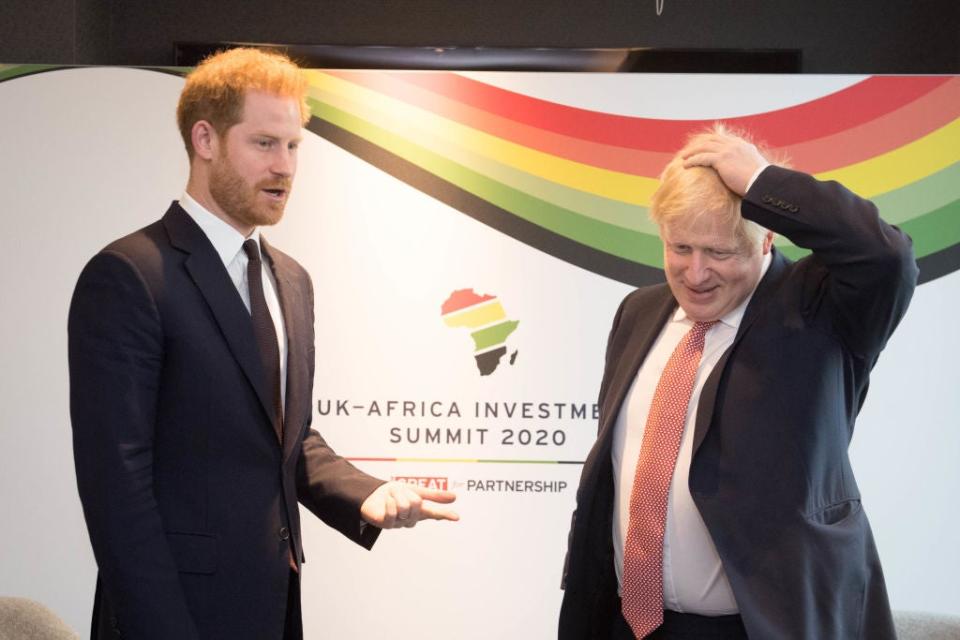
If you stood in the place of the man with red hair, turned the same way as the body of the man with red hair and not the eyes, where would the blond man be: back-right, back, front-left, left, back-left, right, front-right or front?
front-left

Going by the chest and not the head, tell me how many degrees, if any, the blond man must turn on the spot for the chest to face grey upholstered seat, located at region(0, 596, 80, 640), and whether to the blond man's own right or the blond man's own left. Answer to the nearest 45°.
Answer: approximately 45° to the blond man's own right

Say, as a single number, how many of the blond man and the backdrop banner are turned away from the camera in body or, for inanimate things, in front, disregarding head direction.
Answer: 0

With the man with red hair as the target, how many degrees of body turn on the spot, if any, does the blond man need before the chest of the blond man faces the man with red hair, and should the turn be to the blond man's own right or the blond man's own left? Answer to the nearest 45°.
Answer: approximately 45° to the blond man's own right

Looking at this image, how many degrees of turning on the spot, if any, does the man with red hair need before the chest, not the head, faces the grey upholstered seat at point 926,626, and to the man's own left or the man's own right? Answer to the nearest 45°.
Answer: approximately 45° to the man's own left

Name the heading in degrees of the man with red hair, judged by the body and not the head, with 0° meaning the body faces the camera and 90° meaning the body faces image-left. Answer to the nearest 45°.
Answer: approximately 315°

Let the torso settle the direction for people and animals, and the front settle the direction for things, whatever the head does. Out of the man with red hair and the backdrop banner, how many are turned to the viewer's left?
0

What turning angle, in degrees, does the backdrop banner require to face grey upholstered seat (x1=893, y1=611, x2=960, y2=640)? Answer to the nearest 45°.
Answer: approximately 45° to its left

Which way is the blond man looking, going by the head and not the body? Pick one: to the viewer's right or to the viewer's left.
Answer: to the viewer's left

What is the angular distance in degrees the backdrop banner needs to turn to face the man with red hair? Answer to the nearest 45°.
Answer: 0° — it already faces them
